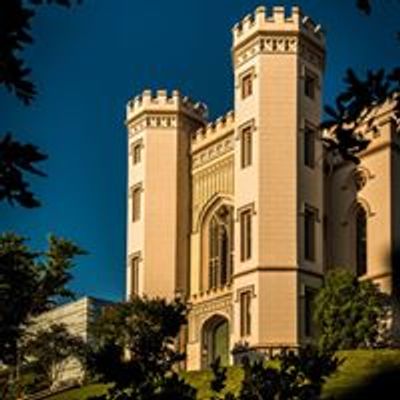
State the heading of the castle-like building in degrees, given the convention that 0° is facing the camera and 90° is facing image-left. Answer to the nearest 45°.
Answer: approximately 45°

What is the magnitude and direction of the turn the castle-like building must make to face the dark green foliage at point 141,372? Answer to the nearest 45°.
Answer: approximately 45° to its left

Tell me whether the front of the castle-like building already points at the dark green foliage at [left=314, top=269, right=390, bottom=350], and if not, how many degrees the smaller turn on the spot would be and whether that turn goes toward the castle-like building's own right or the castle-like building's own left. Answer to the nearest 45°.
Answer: approximately 90° to the castle-like building's own left

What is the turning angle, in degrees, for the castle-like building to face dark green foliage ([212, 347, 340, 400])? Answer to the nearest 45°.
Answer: approximately 45° to its left
